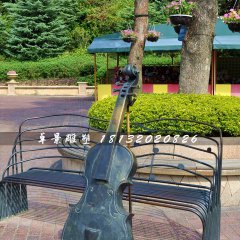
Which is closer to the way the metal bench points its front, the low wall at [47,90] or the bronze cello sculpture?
the bronze cello sculpture

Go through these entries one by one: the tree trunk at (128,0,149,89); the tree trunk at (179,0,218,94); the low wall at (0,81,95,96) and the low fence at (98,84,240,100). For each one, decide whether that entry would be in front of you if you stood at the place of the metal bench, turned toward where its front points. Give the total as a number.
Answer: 0

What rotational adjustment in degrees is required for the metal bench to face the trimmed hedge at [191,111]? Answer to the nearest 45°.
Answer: approximately 135° to its right

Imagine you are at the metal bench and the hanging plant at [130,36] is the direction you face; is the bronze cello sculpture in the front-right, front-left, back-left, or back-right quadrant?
back-left

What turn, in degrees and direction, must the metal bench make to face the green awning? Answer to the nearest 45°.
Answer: approximately 135° to its right

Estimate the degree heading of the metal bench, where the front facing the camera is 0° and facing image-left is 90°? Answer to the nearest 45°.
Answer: approximately 45°

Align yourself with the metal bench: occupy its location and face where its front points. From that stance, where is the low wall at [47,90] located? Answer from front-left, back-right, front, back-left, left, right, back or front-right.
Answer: back-right

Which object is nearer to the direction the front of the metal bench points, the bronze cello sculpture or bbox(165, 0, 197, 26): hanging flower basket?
the bronze cello sculpture

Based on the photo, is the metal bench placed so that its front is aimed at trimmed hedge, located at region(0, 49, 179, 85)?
no

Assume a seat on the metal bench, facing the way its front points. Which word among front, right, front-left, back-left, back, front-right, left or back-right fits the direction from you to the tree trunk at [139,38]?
back-right

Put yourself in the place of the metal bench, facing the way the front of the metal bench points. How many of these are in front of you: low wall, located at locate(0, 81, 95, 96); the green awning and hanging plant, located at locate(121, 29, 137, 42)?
0

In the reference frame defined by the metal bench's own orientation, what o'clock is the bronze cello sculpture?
The bronze cello sculpture is roughly at 11 o'clock from the metal bench.

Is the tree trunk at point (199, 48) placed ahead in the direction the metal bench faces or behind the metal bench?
behind

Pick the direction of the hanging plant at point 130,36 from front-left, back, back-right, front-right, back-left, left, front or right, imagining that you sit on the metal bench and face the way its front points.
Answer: back-right

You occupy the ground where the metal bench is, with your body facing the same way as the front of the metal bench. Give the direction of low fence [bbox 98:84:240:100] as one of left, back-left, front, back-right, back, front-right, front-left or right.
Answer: back-right
